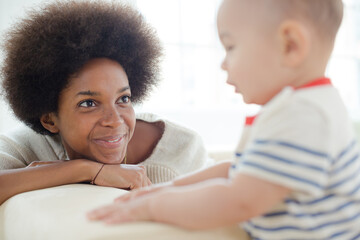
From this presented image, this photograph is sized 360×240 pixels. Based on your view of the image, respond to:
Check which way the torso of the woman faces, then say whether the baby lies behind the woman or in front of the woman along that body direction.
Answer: in front

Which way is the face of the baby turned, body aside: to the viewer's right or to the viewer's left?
to the viewer's left

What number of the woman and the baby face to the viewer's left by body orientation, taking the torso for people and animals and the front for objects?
1

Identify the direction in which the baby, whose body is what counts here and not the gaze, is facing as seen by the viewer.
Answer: to the viewer's left

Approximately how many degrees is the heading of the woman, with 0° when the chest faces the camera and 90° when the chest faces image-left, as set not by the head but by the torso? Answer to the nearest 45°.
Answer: approximately 315°

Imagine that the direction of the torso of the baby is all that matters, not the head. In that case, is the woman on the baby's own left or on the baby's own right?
on the baby's own right

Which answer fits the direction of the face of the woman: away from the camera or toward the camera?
toward the camera
